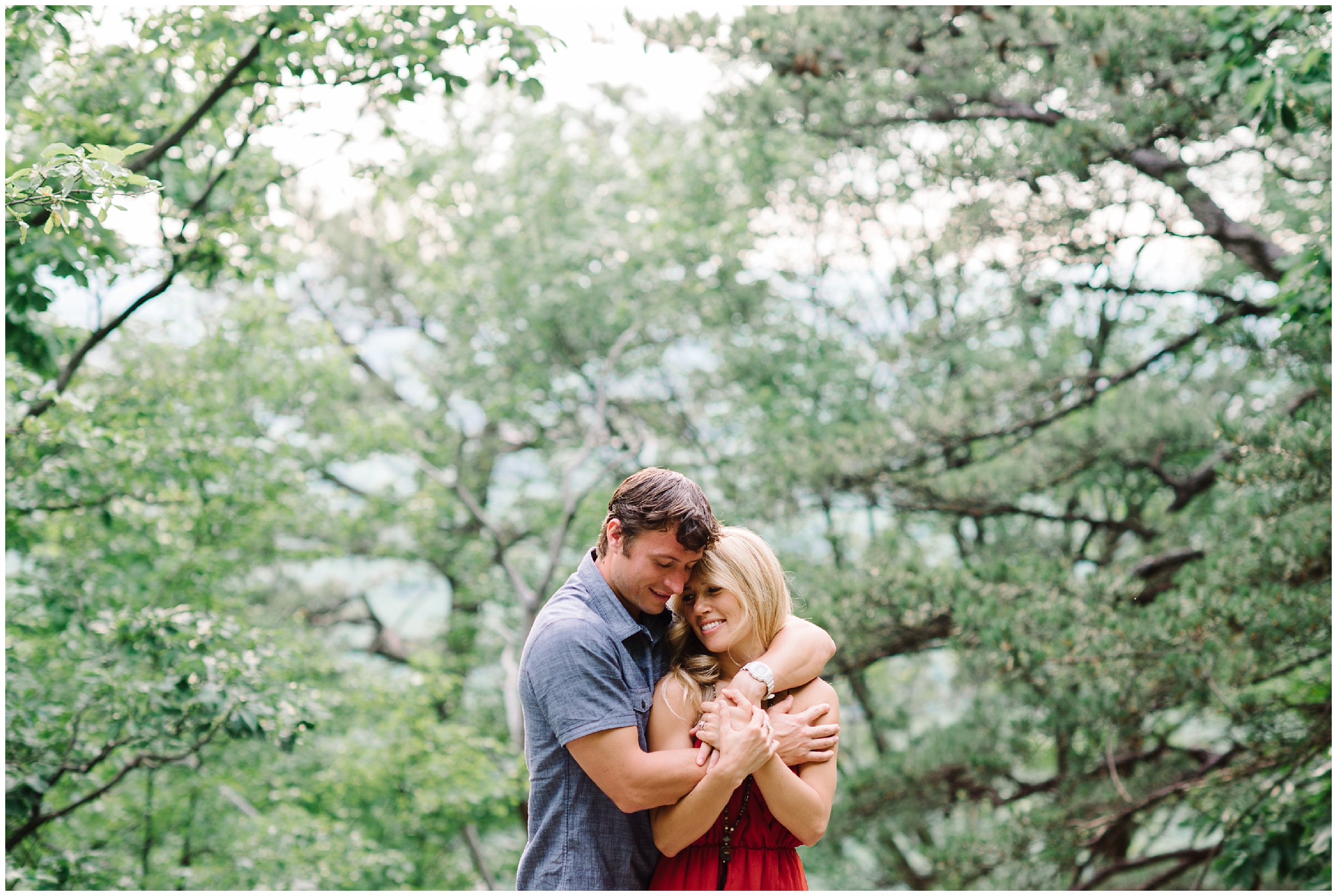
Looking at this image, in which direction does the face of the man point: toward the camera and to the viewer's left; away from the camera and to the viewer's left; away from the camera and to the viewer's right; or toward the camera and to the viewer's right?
toward the camera and to the viewer's right

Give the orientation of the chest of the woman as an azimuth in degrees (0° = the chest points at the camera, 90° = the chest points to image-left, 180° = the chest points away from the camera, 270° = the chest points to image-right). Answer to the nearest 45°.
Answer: approximately 0°

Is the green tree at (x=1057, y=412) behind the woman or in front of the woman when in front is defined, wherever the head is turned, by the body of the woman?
behind
